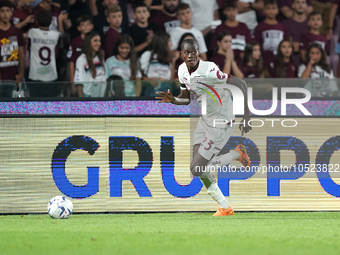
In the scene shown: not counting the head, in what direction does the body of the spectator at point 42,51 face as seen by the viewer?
away from the camera

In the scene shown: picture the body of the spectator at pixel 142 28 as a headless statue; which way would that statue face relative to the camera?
toward the camera

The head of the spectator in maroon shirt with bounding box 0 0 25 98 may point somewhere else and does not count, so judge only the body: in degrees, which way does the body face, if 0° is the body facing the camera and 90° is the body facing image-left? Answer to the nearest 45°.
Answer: approximately 0°

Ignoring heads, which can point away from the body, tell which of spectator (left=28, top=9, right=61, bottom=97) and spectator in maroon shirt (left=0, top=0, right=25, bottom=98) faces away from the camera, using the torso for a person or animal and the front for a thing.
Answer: the spectator

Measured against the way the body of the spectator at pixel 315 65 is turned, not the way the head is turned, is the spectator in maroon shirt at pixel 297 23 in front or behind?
behind

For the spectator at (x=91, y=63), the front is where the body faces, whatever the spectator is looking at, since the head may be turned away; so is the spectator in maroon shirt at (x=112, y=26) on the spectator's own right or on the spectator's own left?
on the spectator's own left

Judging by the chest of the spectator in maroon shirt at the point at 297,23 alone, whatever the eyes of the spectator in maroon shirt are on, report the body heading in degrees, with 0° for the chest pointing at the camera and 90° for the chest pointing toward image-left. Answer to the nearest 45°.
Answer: approximately 0°

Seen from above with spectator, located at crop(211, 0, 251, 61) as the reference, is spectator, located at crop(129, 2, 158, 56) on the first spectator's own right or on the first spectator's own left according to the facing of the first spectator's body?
on the first spectator's own right

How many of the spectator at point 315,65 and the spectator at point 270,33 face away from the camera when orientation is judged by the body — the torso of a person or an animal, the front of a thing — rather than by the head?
0

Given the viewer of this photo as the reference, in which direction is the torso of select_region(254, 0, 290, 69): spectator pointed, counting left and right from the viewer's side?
facing the viewer

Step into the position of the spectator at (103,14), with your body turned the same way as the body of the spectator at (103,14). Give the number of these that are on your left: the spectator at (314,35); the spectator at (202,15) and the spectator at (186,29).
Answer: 3
